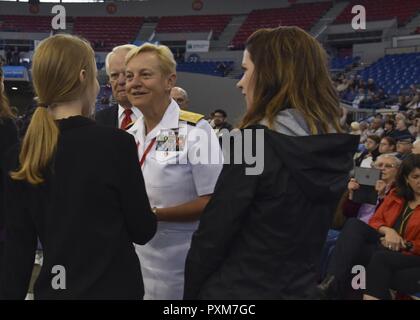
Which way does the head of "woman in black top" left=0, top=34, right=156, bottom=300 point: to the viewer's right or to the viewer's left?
to the viewer's right

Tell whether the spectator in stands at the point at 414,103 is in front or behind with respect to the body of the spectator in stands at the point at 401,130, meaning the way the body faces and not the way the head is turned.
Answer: behind

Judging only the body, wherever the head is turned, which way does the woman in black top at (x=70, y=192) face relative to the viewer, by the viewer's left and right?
facing away from the viewer and to the right of the viewer

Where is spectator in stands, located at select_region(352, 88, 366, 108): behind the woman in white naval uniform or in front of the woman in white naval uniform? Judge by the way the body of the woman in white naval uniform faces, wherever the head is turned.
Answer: behind

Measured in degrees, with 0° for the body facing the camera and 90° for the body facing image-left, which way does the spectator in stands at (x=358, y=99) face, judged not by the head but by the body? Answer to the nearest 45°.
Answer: approximately 45°

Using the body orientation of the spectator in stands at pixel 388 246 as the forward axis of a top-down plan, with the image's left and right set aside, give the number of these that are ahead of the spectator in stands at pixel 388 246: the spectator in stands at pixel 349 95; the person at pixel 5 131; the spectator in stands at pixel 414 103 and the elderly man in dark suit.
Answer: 2

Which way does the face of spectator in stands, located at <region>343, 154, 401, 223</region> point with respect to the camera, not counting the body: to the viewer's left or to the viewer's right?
to the viewer's left

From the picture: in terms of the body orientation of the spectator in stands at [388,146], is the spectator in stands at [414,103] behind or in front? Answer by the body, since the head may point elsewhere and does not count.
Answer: behind
